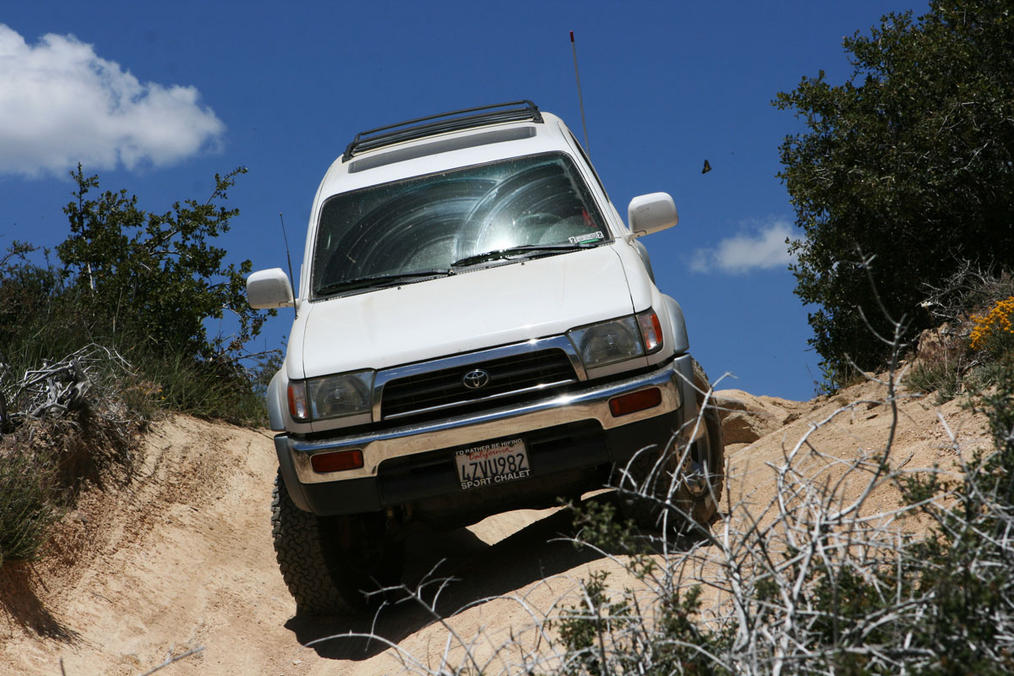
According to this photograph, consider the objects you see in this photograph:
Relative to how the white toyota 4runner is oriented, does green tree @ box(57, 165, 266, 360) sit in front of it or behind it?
behind

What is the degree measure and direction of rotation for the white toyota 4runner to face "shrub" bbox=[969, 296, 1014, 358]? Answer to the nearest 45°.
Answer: approximately 135° to its left

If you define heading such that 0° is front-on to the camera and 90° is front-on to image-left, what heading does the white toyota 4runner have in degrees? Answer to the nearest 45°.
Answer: approximately 0°

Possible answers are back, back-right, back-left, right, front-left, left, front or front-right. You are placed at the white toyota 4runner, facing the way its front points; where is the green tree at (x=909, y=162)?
back-left

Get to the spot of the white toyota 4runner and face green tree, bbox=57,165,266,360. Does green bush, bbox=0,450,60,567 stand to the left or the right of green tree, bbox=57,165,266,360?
left

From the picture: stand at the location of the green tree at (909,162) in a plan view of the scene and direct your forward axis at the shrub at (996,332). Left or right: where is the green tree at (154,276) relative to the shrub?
right

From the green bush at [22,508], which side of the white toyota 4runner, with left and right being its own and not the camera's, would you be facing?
right
